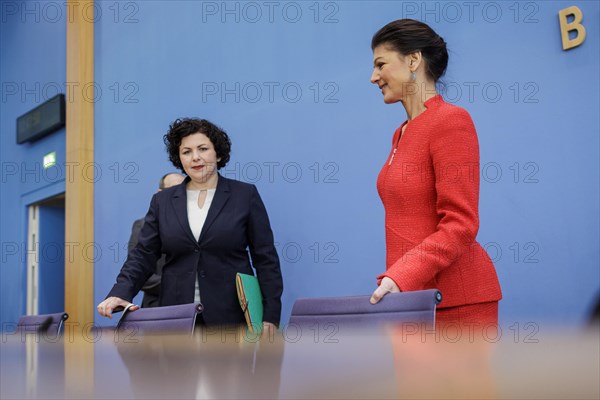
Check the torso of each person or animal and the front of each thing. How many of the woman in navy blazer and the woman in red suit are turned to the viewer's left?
1

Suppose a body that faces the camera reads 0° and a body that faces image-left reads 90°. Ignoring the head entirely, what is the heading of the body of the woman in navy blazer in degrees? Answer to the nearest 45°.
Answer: approximately 0°

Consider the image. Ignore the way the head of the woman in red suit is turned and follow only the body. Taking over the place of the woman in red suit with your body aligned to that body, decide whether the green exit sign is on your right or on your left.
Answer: on your right

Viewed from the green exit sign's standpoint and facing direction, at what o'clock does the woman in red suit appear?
The woman in red suit is roughly at 10 o'clock from the green exit sign.

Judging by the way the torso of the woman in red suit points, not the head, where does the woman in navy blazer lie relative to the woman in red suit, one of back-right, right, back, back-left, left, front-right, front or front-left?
front-right

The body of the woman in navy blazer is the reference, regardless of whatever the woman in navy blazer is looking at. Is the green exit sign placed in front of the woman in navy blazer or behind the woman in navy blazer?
behind

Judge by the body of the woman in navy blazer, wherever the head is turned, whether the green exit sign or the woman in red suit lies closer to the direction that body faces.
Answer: the woman in red suit

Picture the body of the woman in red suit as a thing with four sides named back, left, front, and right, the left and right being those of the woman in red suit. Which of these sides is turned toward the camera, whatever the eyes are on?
left

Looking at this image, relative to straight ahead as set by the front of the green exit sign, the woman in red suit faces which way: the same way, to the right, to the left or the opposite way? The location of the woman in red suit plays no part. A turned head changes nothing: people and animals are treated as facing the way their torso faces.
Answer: to the right

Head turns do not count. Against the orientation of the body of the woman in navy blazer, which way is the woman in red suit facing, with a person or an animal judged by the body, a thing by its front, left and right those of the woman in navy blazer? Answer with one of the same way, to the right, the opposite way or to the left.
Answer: to the right

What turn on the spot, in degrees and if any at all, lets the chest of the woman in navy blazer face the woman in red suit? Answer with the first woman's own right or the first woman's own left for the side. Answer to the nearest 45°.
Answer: approximately 45° to the first woman's own left

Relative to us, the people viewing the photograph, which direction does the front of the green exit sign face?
facing the viewer and to the left of the viewer

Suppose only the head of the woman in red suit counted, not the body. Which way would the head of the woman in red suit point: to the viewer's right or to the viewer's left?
to the viewer's left
